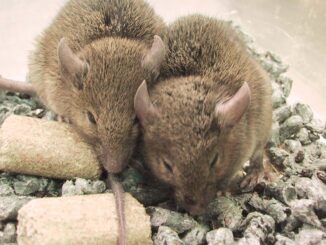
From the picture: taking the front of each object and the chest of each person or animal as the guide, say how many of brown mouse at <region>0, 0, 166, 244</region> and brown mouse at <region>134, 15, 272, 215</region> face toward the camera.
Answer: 2

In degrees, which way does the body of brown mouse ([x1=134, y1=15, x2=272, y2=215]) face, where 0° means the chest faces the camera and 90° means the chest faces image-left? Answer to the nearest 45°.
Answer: approximately 0°

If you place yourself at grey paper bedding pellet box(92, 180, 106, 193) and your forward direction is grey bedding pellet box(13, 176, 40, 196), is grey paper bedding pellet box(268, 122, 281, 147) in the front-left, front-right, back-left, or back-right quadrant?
back-right

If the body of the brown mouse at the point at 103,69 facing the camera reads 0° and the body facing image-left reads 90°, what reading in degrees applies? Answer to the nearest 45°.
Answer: approximately 0°

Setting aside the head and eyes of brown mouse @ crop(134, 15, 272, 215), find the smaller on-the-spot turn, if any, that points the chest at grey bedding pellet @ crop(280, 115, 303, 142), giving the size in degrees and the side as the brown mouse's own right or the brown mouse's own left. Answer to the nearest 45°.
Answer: approximately 135° to the brown mouse's own left

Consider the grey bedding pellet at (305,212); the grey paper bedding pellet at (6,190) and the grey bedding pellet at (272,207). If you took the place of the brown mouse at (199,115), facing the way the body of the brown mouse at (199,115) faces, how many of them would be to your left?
2

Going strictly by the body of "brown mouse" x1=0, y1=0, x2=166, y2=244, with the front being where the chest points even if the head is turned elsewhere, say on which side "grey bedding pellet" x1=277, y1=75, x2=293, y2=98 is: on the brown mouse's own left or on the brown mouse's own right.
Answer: on the brown mouse's own left

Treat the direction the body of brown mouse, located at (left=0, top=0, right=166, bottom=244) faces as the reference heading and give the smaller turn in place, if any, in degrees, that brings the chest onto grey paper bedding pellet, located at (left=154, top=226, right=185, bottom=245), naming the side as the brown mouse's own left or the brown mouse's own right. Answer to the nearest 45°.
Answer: approximately 45° to the brown mouse's own left

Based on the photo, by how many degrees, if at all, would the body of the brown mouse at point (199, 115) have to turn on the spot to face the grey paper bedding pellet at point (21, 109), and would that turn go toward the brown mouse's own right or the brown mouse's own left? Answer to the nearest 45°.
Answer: approximately 90° to the brown mouse's own right

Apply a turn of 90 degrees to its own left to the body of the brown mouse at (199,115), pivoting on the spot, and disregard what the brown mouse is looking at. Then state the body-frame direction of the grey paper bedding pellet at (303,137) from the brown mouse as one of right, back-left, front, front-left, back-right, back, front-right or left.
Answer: front-left
